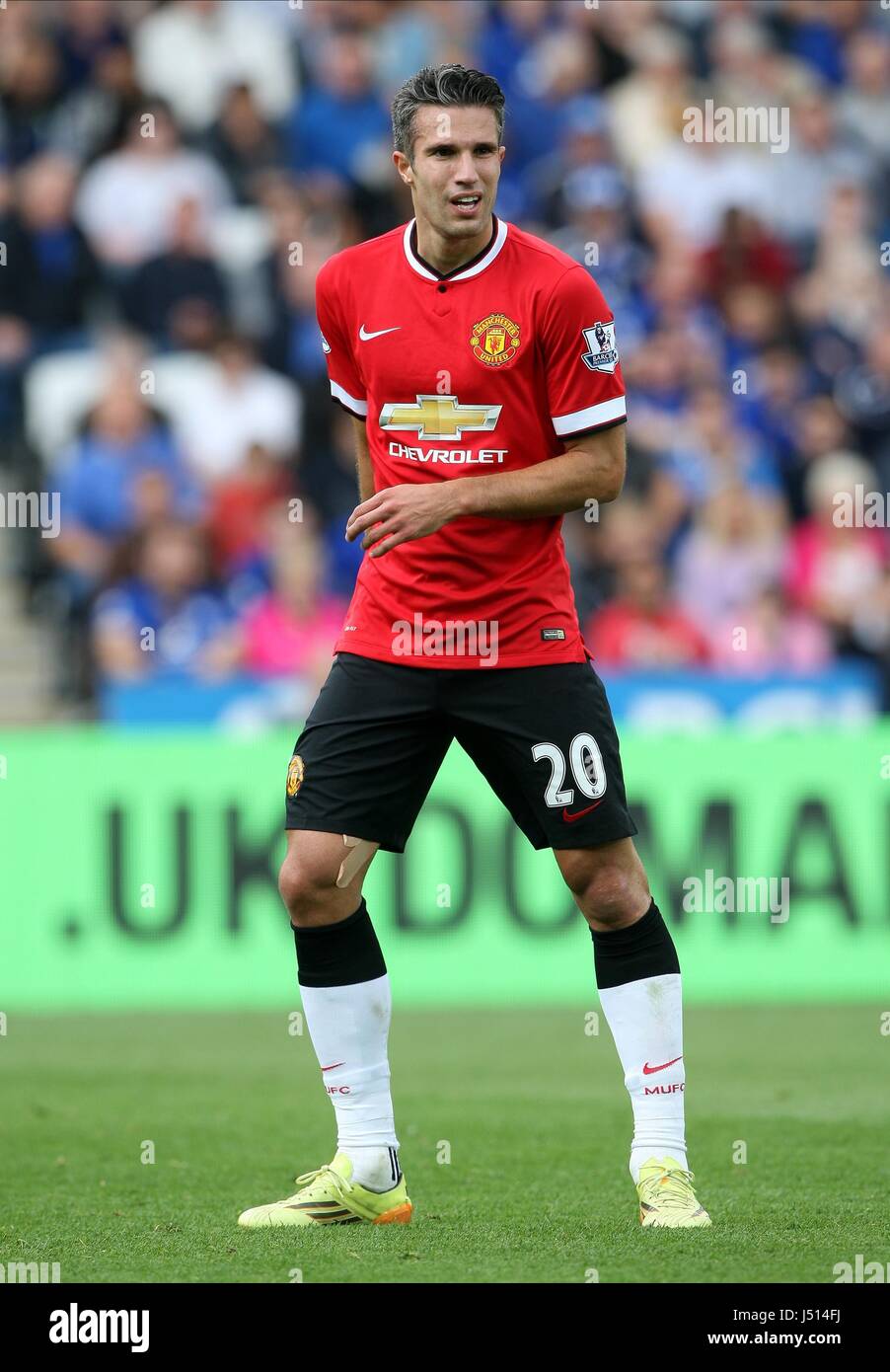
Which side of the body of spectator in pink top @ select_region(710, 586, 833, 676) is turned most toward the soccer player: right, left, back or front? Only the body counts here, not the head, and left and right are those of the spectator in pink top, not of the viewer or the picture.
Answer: front

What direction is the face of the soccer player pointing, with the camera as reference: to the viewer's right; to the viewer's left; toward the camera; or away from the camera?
toward the camera

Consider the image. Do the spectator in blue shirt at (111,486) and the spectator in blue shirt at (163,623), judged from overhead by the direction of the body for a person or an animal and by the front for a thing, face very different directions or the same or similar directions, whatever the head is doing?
same or similar directions

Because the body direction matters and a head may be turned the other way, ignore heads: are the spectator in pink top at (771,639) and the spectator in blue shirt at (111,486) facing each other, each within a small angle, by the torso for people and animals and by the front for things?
no

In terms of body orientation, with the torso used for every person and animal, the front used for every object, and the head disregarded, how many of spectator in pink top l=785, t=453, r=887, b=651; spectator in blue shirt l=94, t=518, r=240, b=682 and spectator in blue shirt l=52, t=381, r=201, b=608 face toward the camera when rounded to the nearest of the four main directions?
3

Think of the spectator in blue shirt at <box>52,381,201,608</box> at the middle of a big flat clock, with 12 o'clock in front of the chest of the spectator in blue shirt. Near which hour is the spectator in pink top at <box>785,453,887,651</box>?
The spectator in pink top is roughly at 9 o'clock from the spectator in blue shirt.

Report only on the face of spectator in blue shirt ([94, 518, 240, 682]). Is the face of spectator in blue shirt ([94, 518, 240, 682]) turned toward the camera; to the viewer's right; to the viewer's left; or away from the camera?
toward the camera

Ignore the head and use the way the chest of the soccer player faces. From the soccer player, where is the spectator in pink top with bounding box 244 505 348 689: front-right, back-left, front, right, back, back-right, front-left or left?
back

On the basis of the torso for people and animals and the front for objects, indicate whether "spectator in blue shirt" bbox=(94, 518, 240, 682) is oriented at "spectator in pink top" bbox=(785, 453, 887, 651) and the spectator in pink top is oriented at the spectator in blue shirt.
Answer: no

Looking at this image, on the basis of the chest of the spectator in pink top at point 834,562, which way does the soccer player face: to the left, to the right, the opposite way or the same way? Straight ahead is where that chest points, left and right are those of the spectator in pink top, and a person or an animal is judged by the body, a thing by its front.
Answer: the same way

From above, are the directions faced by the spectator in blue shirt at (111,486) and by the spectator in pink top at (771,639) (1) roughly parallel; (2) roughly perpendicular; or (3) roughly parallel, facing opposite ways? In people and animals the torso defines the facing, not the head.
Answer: roughly parallel

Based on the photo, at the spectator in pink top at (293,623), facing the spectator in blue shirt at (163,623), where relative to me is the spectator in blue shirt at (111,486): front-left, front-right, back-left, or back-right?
front-right

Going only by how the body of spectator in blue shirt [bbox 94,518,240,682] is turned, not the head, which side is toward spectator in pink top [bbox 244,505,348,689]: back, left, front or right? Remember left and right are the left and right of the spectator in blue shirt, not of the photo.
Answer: left

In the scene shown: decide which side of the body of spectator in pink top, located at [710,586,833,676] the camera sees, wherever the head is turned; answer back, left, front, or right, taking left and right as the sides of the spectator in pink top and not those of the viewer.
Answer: front

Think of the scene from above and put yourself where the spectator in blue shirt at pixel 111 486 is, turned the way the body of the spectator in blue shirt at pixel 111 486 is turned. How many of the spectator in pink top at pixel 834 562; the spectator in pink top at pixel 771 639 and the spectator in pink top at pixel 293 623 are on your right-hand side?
0

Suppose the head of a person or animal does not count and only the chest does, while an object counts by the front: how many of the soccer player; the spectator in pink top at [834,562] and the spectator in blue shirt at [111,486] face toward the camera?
3
